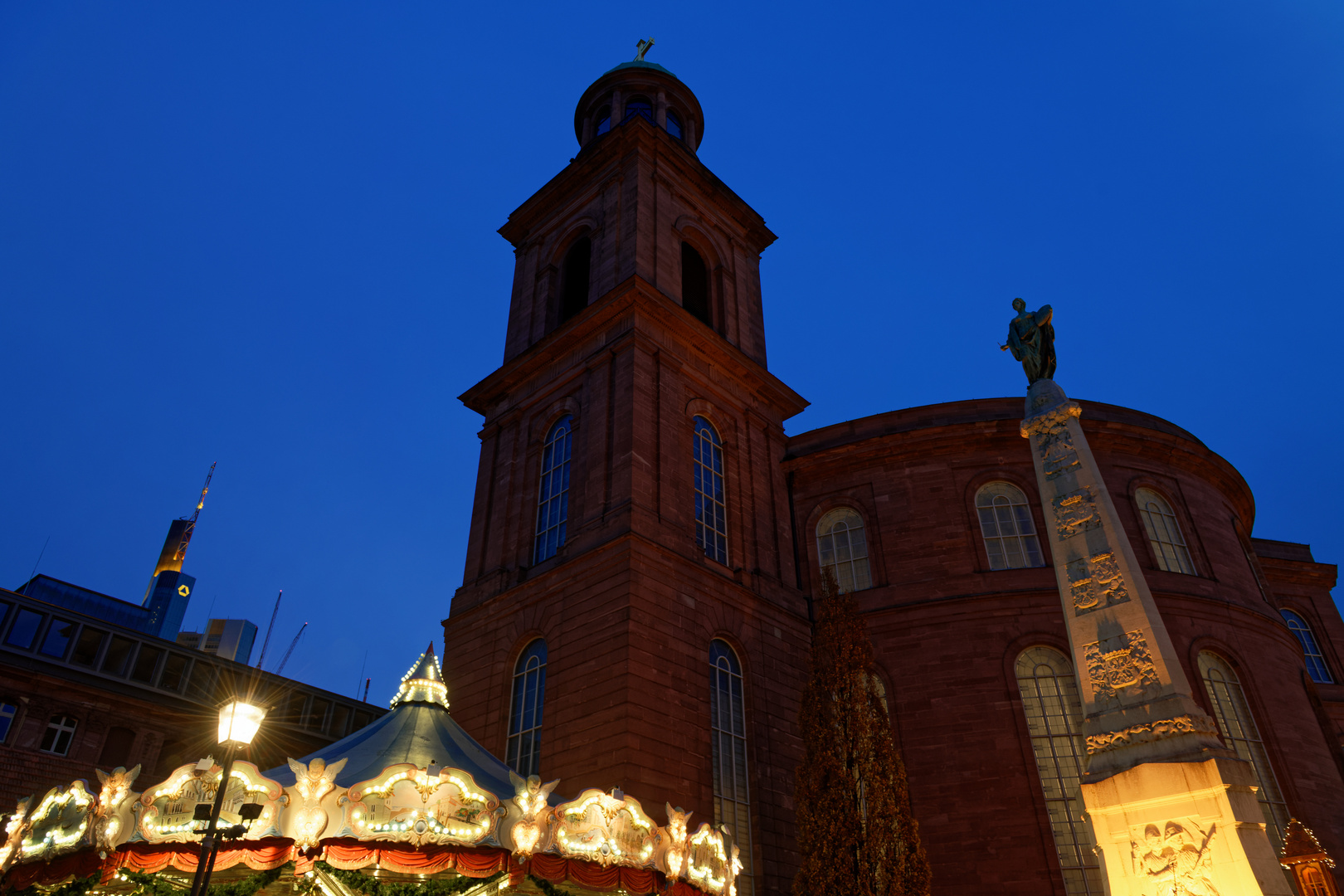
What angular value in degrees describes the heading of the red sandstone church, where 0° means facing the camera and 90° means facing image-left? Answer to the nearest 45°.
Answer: approximately 45°

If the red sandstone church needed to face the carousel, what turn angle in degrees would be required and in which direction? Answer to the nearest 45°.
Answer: approximately 45° to its left

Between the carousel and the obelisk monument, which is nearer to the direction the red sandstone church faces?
the carousel

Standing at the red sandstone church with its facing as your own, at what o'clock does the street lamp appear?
The street lamp is roughly at 11 o'clock from the red sandstone church.

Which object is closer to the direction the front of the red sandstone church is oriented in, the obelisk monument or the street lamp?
the street lamp

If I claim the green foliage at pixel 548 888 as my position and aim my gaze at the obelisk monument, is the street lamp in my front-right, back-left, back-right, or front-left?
back-right
